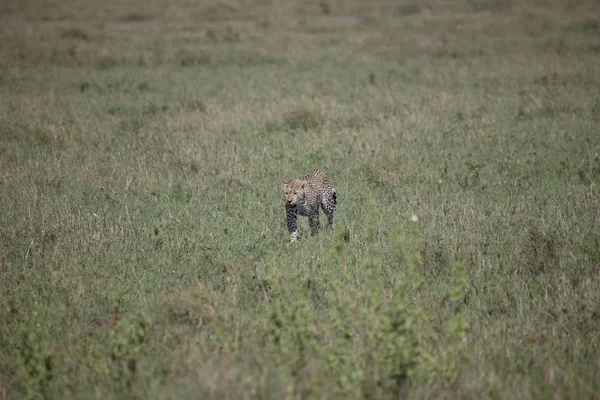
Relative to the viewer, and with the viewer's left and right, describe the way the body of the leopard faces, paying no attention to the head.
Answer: facing the viewer and to the left of the viewer
